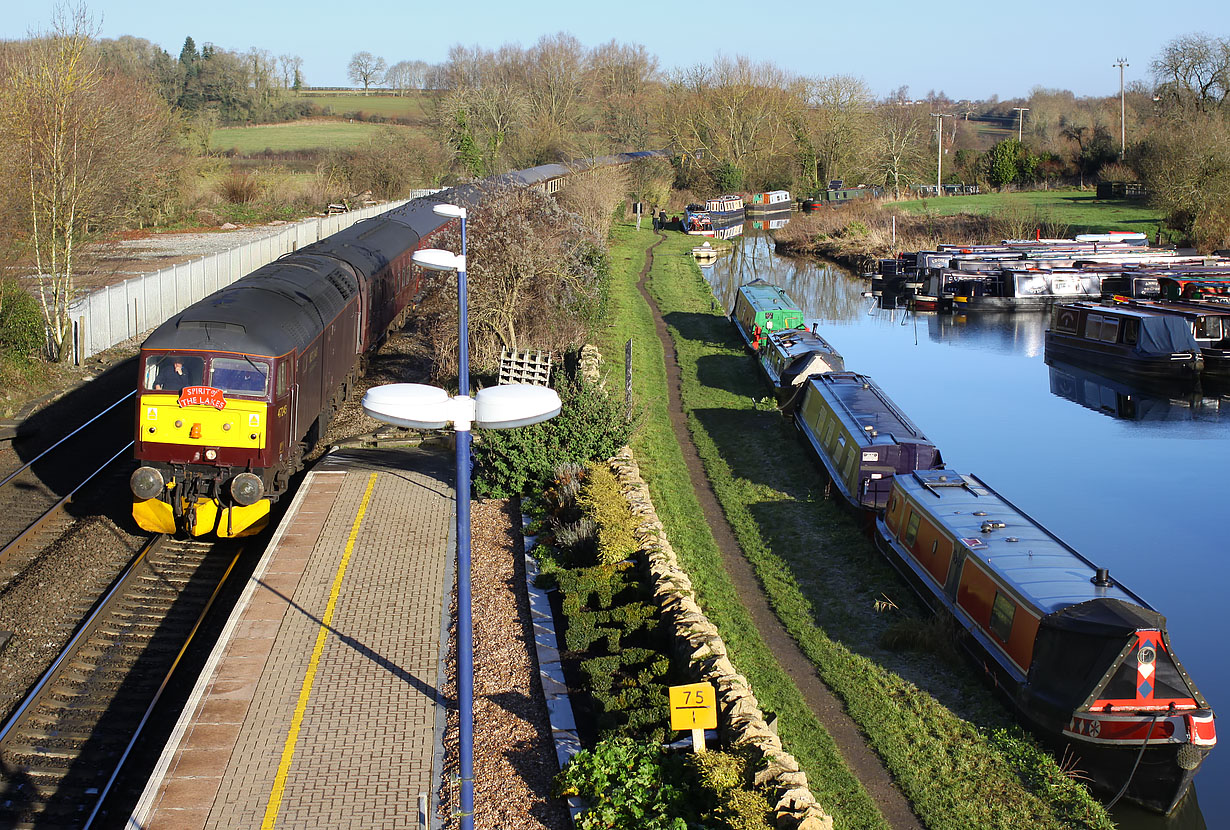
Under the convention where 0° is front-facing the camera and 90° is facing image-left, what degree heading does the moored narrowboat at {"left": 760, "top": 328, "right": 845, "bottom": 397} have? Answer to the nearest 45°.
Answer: approximately 315°

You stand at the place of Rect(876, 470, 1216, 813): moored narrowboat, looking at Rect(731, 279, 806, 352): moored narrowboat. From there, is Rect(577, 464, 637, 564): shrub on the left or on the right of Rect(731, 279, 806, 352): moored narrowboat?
left

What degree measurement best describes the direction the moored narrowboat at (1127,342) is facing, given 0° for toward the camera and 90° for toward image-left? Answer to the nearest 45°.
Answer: approximately 315°

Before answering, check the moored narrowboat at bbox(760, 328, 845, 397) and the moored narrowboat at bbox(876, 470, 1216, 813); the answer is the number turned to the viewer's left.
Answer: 0

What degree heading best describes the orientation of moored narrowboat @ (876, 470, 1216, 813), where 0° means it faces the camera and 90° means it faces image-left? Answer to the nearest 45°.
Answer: approximately 315°
